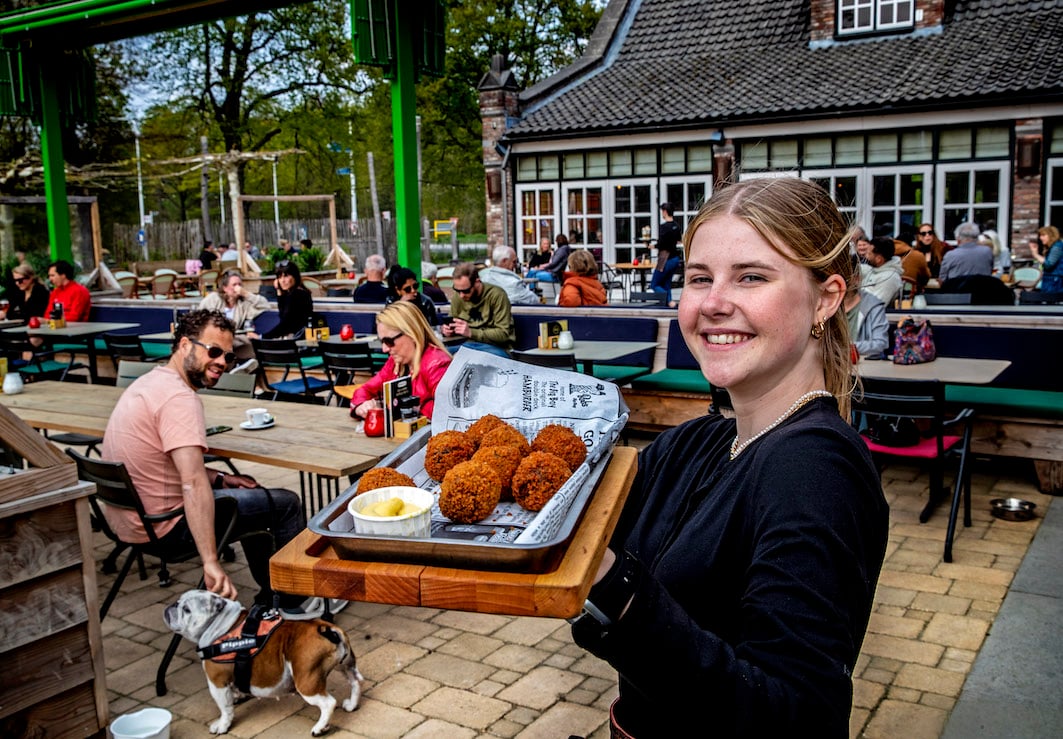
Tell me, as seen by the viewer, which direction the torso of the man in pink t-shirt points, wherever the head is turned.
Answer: to the viewer's right

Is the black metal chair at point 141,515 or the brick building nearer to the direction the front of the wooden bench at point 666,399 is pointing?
the black metal chair

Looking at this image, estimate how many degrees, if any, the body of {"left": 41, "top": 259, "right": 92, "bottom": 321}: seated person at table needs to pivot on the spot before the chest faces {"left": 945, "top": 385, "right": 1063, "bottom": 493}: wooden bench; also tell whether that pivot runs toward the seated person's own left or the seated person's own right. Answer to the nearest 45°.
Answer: approximately 90° to the seated person's own left

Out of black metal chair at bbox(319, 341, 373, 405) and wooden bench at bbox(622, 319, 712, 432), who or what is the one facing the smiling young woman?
the wooden bench

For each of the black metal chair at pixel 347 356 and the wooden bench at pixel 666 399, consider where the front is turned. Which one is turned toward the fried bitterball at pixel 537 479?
the wooden bench

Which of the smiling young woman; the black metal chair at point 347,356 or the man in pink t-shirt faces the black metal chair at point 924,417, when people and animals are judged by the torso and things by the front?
the man in pink t-shirt

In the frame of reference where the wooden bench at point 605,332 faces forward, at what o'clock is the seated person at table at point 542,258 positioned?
The seated person at table is roughly at 6 o'clock from the wooden bench.

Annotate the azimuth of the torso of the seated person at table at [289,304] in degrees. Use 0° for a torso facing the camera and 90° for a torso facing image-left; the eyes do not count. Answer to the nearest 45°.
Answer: approximately 45°

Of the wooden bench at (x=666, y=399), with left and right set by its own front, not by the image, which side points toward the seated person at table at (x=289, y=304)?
right
